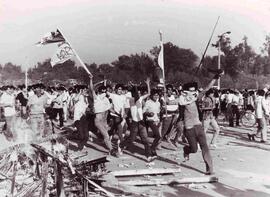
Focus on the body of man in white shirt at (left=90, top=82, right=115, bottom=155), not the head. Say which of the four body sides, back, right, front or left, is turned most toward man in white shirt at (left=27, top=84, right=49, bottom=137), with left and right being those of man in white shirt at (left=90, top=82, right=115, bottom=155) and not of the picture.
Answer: right

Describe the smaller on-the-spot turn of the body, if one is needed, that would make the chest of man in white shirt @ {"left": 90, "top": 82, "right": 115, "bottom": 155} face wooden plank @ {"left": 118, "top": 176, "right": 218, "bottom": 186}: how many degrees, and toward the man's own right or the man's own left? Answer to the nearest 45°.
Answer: approximately 45° to the man's own left

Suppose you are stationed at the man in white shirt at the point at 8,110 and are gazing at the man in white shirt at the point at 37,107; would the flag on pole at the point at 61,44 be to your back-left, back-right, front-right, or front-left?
front-left

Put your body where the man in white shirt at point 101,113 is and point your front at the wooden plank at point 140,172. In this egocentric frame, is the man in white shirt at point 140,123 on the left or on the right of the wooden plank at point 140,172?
left

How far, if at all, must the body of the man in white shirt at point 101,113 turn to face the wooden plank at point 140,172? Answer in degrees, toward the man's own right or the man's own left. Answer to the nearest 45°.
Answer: approximately 45° to the man's own left

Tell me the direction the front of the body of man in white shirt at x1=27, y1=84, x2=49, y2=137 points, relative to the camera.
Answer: toward the camera

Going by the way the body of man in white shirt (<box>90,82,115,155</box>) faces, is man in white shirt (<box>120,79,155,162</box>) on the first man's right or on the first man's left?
on the first man's left

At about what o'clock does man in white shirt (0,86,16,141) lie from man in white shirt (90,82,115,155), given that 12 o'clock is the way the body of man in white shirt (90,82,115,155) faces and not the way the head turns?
man in white shirt (0,86,16,141) is roughly at 3 o'clock from man in white shirt (90,82,115,155).

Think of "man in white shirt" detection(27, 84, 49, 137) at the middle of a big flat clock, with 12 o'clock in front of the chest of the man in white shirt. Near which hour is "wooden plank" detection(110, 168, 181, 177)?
The wooden plank is roughly at 11 o'clock from the man in white shirt.

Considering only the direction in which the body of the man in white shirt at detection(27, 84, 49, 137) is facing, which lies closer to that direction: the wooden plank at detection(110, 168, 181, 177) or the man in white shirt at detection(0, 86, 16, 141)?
the wooden plank

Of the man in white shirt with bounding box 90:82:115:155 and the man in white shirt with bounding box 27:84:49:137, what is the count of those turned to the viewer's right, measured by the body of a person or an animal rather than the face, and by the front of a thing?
0

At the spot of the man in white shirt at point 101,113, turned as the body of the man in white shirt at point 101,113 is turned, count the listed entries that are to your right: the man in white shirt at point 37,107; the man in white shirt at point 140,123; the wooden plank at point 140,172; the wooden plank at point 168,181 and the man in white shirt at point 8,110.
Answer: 2

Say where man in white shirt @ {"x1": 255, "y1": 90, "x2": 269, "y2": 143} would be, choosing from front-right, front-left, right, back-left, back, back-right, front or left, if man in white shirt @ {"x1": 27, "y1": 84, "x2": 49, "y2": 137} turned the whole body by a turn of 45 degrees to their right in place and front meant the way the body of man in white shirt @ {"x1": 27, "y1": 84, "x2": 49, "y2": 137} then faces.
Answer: back-left
